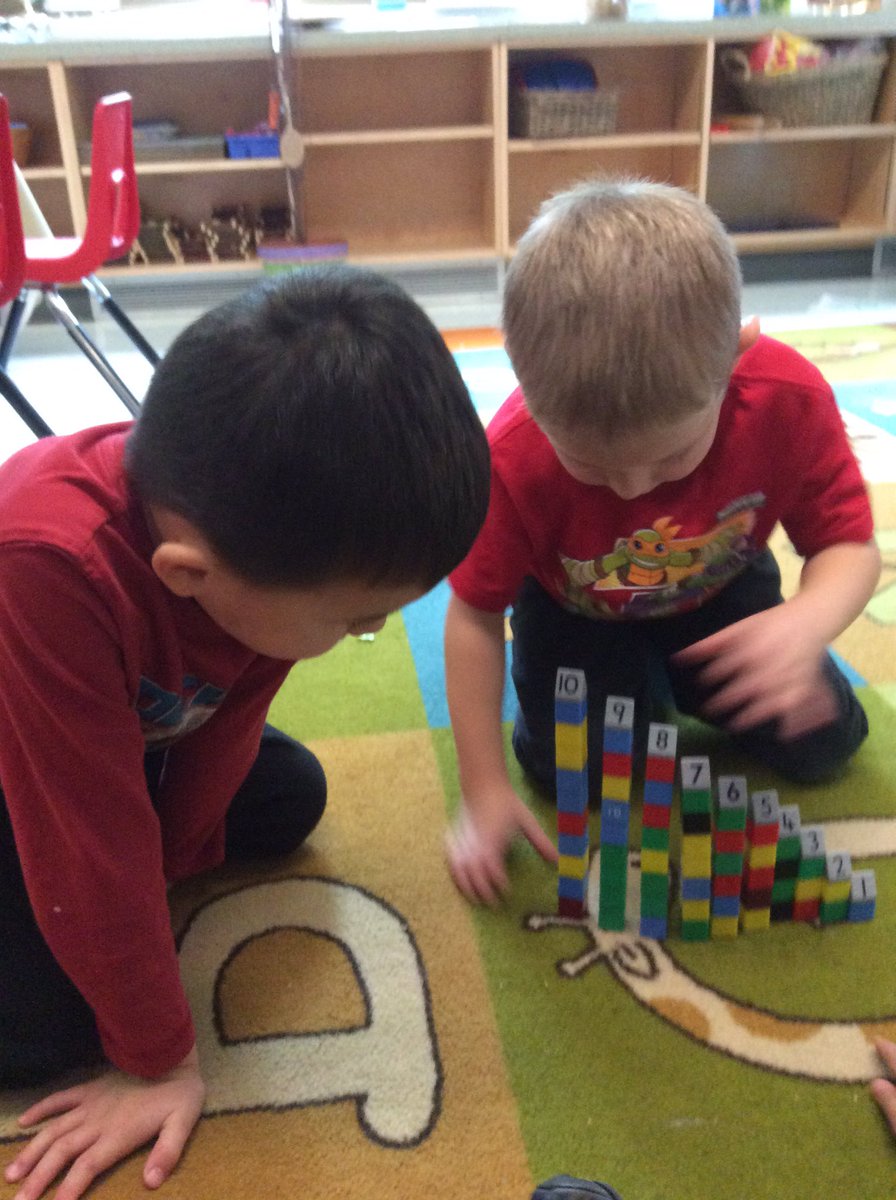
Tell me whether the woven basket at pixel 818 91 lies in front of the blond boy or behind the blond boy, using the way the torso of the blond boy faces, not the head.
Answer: behind

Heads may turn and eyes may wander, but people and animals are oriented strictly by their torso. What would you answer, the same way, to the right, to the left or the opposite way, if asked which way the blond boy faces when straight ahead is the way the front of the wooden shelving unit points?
the same way

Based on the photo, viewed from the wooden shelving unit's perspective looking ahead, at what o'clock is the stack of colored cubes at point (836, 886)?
The stack of colored cubes is roughly at 12 o'clock from the wooden shelving unit.

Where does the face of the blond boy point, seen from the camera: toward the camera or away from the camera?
toward the camera

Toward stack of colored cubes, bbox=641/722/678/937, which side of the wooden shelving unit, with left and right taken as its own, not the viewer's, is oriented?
front

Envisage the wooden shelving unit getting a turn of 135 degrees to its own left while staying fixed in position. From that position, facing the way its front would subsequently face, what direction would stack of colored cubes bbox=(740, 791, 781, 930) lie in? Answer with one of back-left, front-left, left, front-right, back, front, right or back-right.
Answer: back-right

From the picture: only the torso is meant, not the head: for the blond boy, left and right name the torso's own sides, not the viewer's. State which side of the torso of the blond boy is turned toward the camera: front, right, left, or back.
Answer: front

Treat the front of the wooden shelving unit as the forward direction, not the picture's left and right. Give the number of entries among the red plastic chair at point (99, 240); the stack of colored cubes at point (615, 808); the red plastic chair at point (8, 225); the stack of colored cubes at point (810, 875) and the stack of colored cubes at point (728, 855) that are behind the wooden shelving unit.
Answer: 0

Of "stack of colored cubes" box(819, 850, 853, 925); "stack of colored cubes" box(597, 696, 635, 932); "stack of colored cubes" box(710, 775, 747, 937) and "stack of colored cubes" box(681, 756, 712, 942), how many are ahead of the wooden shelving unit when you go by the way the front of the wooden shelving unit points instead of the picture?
4

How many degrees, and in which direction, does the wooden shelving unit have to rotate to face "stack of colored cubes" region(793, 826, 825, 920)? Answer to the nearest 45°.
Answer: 0° — it already faces it

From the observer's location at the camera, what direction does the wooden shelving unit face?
facing the viewer

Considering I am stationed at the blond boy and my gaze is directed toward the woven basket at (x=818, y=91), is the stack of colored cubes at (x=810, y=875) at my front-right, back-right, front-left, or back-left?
back-right

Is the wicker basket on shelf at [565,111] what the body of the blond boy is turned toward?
no

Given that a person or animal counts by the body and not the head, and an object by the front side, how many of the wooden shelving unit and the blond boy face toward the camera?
2
